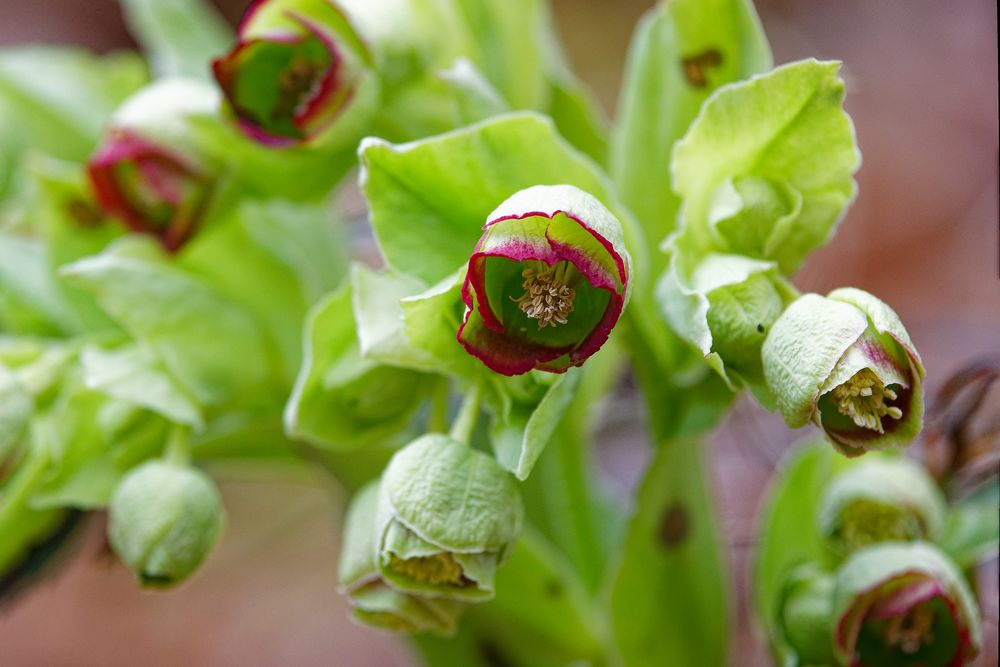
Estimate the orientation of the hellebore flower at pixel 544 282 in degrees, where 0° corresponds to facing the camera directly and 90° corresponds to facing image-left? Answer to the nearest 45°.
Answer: approximately 0°

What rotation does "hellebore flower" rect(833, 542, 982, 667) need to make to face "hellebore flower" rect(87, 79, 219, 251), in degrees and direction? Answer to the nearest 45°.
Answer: approximately 90° to its right
